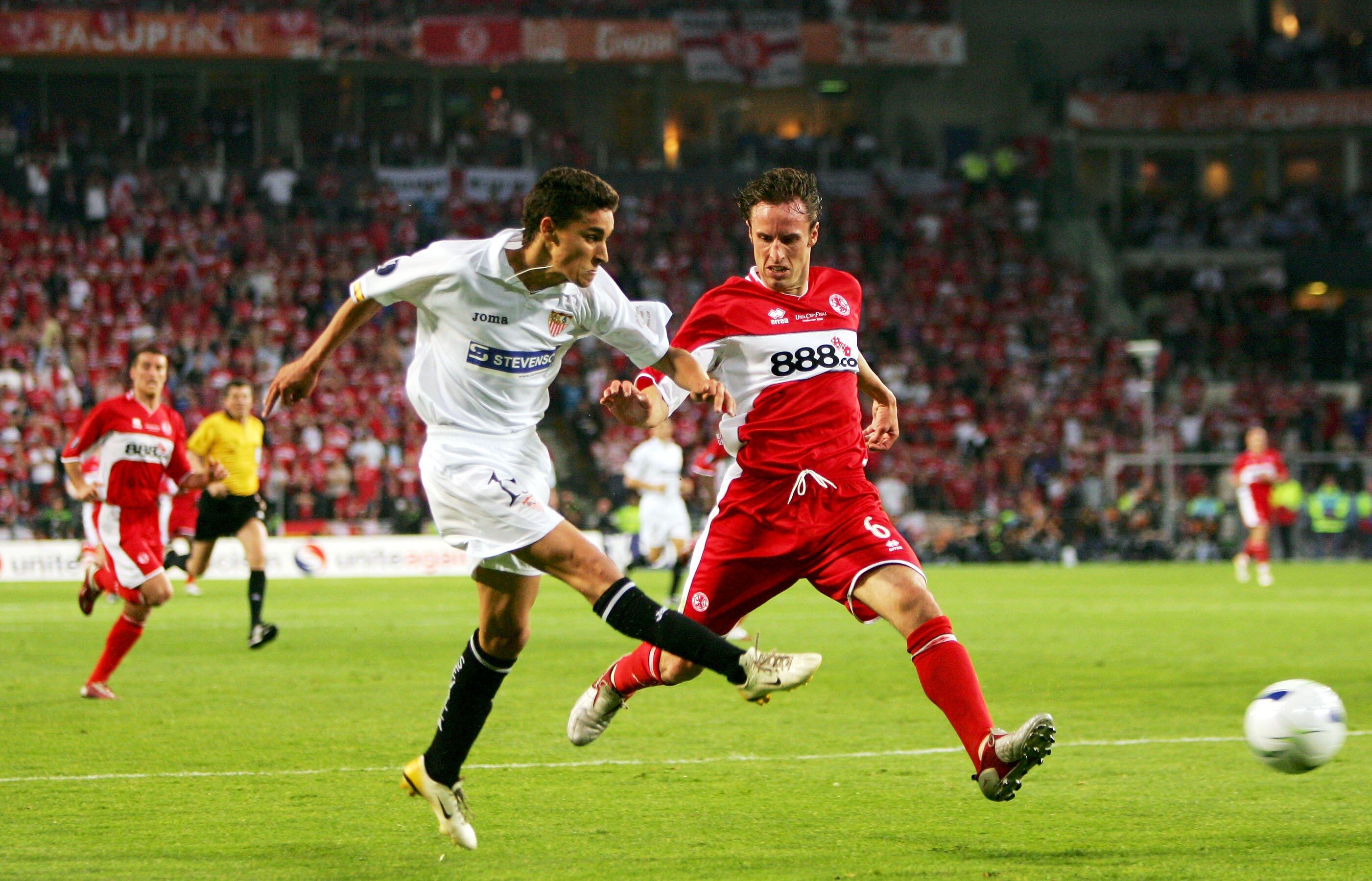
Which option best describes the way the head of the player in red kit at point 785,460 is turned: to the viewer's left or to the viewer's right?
to the viewer's left

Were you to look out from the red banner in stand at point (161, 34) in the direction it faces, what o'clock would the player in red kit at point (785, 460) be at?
The player in red kit is roughly at 12 o'clock from the red banner in stand.

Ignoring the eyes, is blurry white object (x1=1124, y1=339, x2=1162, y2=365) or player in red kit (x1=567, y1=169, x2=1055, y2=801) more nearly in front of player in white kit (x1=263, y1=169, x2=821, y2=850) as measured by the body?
the player in red kit

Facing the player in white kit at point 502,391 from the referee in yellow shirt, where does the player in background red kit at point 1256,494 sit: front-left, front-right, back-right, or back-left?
back-left

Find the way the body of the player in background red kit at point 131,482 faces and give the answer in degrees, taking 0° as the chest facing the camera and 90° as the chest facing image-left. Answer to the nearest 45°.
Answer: approximately 315°

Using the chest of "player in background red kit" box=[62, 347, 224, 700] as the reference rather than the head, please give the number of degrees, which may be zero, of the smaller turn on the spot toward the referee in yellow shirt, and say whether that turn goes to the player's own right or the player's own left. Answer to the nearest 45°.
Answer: approximately 135° to the player's own left

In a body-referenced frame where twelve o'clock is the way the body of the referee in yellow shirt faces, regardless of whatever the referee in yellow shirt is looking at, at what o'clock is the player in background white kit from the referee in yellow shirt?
The player in background white kit is roughly at 9 o'clock from the referee in yellow shirt.

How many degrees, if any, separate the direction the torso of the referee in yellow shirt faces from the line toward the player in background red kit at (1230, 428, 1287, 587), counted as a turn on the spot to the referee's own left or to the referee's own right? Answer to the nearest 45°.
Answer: approximately 90° to the referee's own left

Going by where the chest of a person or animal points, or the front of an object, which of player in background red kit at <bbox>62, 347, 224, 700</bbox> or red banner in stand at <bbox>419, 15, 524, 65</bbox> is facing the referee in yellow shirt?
the red banner in stand

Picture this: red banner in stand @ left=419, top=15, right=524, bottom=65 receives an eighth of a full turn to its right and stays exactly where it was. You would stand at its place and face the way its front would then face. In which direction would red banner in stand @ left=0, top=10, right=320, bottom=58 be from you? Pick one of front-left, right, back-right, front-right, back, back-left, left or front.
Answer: front-right

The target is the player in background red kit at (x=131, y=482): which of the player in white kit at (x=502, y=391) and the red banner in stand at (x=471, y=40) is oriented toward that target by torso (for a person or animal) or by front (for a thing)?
the red banner in stand

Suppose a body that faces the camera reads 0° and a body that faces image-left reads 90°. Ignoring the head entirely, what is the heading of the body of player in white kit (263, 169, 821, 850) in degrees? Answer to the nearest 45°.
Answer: approximately 315°
